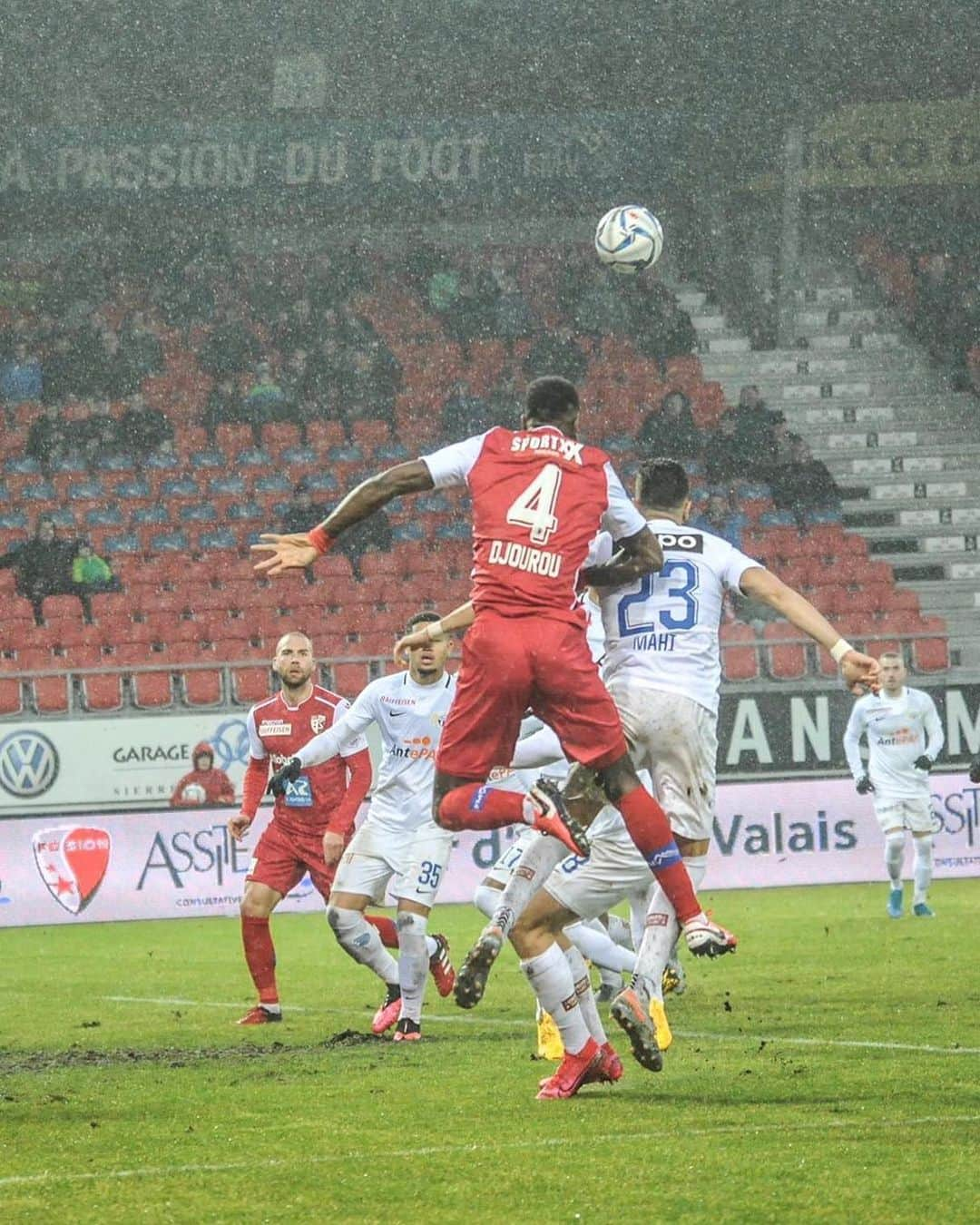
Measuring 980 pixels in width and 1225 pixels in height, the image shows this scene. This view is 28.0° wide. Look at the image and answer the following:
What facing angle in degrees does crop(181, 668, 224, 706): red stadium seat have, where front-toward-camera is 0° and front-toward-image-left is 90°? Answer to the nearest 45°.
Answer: approximately 0°

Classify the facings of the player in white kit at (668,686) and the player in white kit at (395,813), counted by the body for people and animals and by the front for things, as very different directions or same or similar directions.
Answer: very different directions

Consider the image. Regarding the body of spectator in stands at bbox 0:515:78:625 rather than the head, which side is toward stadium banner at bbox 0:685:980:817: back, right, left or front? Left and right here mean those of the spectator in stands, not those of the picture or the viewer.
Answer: front

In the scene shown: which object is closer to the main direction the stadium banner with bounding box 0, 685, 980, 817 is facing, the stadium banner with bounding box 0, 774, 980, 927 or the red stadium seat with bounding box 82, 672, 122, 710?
the stadium banner

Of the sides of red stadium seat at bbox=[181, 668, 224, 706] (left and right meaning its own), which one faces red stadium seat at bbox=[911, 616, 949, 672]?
left

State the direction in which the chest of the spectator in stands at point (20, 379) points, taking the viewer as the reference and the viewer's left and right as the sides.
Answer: facing the viewer

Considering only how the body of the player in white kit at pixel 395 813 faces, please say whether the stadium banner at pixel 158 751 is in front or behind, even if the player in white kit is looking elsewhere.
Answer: behind

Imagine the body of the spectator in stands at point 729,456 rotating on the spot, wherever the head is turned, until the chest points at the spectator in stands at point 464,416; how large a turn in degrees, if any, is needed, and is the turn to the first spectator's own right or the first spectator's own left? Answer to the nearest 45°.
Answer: approximately 90° to the first spectator's own right

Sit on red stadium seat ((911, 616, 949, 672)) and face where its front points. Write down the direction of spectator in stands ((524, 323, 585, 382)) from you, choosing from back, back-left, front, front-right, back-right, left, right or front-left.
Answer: back-right

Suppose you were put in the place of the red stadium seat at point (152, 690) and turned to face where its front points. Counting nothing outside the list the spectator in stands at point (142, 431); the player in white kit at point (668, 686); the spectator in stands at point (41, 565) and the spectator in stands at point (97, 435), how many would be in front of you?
1

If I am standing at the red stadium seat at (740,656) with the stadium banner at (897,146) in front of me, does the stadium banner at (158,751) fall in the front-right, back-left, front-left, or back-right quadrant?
back-left

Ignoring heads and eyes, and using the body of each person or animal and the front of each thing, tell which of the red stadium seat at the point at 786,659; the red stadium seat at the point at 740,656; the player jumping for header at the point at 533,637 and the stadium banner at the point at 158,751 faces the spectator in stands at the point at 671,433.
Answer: the player jumping for header

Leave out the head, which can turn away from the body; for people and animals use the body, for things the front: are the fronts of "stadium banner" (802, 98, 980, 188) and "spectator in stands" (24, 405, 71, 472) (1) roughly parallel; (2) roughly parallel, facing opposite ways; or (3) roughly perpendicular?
roughly parallel

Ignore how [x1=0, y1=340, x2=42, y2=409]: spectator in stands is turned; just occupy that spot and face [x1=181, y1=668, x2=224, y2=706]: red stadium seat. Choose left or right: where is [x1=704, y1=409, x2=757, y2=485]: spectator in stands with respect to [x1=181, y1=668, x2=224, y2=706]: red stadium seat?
left

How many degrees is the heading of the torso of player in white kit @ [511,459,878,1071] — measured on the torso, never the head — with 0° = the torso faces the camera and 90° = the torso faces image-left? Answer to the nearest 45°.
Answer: approximately 180°

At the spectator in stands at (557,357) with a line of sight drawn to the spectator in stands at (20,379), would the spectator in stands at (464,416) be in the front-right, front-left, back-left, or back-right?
front-left

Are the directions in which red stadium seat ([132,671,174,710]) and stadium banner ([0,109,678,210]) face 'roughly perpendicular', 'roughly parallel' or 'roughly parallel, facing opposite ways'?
roughly parallel

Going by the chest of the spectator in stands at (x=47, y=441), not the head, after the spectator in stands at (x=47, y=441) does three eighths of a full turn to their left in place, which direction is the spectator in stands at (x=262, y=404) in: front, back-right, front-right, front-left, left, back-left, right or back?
front-right

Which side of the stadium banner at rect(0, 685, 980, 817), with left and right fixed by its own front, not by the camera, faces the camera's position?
front

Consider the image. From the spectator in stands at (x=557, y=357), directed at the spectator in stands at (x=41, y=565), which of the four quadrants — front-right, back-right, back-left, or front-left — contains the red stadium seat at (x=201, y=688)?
front-left
